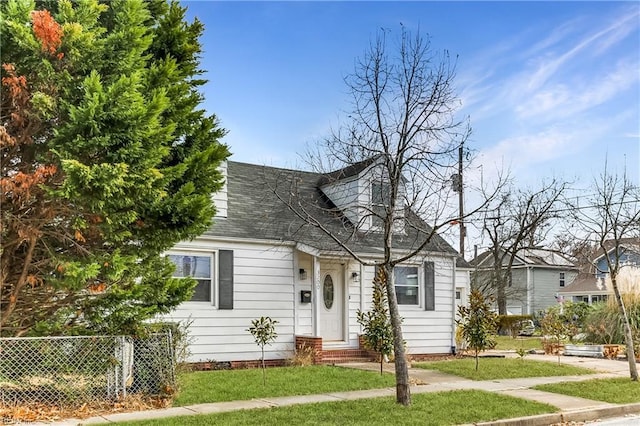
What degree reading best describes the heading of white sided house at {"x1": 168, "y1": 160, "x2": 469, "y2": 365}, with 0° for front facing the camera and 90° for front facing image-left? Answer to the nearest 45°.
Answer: approximately 315°

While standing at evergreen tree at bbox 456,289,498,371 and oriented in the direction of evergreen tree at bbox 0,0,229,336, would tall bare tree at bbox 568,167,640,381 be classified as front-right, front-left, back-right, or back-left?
back-left

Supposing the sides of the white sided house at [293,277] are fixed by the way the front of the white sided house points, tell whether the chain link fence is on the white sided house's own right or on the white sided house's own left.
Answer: on the white sided house's own right

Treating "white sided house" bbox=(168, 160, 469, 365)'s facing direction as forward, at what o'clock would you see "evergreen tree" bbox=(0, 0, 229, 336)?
The evergreen tree is roughly at 2 o'clock from the white sided house.

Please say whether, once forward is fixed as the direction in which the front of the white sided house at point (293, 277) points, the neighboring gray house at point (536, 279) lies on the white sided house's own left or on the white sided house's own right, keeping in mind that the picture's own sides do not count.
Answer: on the white sided house's own left

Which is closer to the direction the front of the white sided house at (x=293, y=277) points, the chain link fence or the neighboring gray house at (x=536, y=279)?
the chain link fence

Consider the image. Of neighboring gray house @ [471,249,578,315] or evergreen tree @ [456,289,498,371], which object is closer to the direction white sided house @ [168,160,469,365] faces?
the evergreen tree
